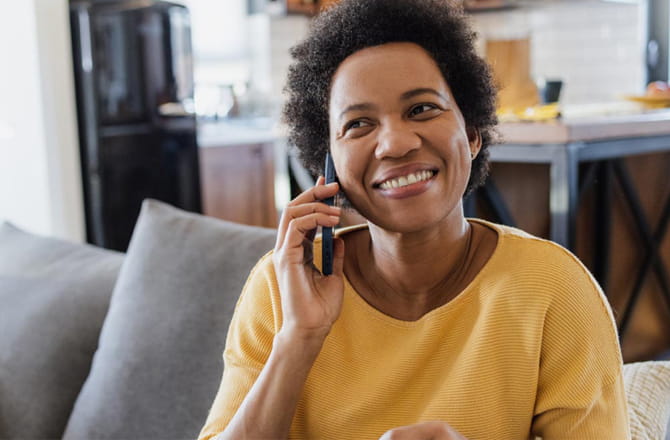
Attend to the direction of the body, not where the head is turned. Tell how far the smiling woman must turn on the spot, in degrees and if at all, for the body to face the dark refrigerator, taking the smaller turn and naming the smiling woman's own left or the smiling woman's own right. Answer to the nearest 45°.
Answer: approximately 135° to the smiling woman's own right

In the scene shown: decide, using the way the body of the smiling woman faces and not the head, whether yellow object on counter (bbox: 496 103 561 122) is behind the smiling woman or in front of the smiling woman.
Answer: behind

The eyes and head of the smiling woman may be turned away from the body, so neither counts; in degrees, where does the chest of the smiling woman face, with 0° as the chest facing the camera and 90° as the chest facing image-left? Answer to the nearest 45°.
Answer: approximately 0°

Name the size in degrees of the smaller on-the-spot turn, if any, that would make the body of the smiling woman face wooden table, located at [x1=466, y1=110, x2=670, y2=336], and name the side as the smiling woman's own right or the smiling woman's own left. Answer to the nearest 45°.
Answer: approximately 180°

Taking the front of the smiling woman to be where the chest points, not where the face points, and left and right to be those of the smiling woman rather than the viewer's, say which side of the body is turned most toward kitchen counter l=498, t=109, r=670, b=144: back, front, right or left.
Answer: back

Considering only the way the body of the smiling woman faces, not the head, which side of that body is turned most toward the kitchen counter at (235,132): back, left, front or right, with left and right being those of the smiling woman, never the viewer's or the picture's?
back
